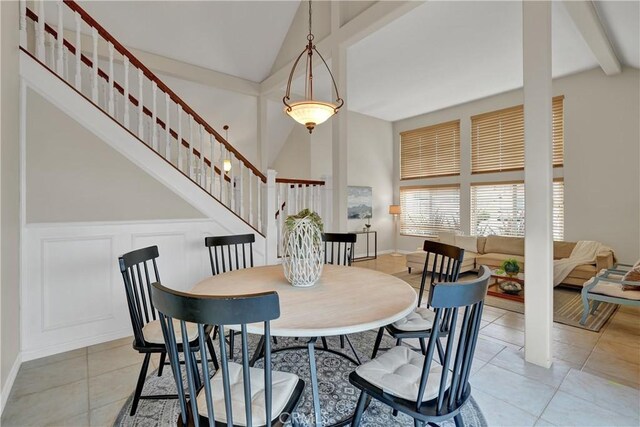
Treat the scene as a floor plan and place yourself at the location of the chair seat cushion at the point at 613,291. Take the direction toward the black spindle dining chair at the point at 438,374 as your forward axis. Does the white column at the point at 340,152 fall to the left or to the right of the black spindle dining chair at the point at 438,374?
right

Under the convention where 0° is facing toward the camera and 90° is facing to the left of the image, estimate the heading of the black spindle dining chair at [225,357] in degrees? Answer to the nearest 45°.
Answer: approximately 225°

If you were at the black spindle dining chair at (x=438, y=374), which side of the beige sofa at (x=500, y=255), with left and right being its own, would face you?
front

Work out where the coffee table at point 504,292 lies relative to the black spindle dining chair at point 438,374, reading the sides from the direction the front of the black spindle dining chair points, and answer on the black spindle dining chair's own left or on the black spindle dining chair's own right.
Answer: on the black spindle dining chair's own right

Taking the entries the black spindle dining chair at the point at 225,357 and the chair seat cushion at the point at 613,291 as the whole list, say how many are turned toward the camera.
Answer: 0

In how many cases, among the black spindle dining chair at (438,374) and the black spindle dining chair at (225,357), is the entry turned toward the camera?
0

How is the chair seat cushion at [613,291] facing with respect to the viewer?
to the viewer's left

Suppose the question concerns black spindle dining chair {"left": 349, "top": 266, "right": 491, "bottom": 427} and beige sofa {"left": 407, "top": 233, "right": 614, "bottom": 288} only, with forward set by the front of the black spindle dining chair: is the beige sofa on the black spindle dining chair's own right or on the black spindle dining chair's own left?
on the black spindle dining chair's own right

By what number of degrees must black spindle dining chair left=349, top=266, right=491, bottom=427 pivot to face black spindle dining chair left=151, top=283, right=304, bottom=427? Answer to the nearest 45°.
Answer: approximately 90° to its left

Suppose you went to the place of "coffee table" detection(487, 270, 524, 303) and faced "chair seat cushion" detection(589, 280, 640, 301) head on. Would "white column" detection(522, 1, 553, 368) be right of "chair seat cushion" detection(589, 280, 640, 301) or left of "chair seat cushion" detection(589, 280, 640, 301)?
right
